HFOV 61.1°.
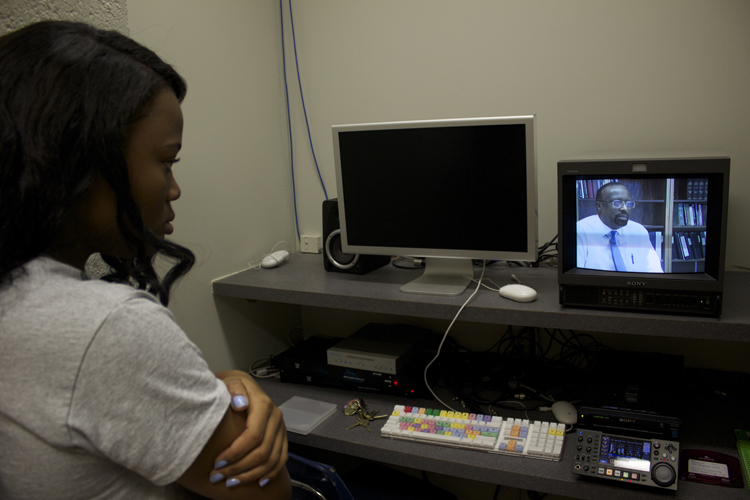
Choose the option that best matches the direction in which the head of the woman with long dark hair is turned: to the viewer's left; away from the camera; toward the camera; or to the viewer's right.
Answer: to the viewer's right

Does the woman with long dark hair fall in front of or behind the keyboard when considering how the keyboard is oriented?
in front

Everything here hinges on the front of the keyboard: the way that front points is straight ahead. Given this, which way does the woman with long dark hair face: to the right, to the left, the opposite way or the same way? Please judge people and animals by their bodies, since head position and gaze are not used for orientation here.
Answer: the opposite way

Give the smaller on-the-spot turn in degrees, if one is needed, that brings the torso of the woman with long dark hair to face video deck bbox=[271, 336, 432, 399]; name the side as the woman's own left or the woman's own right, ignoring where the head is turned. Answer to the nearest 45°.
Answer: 0° — they already face it

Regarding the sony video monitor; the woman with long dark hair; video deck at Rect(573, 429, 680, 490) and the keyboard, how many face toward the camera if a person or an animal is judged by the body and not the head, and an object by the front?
3

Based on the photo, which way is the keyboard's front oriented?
toward the camera

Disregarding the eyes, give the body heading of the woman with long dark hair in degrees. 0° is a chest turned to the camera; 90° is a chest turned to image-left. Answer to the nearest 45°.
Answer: approximately 225°

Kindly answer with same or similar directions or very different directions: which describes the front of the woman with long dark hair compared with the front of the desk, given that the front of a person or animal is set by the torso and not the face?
very different directions

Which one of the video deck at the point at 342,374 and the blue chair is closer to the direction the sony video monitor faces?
the blue chair

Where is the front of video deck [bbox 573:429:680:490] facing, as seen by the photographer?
facing the viewer

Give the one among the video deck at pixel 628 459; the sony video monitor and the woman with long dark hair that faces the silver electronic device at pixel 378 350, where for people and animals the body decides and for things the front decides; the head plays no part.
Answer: the woman with long dark hair
